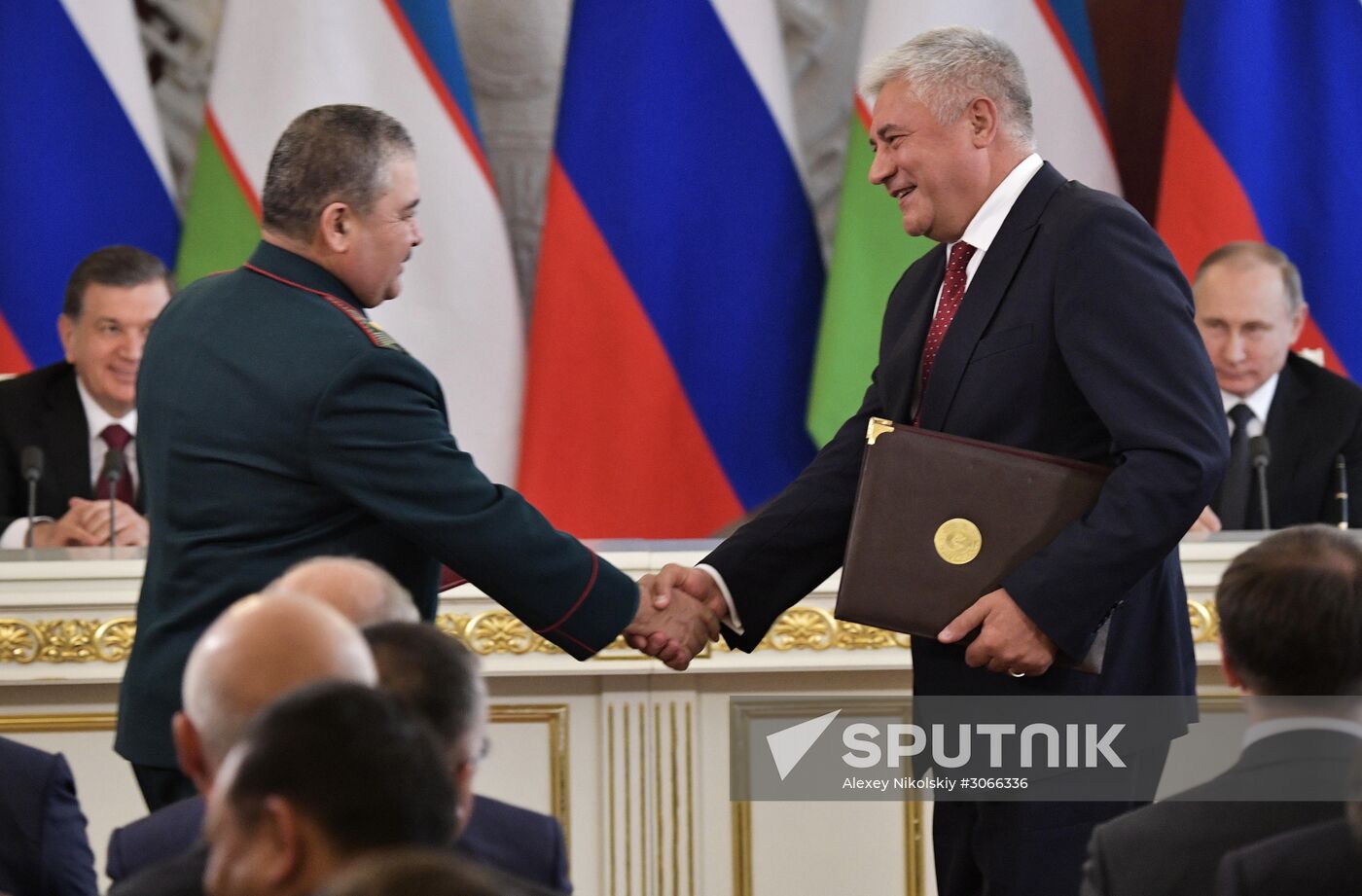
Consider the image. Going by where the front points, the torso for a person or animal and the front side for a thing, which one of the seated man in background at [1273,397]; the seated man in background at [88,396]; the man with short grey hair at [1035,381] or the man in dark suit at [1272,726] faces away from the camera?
the man in dark suit

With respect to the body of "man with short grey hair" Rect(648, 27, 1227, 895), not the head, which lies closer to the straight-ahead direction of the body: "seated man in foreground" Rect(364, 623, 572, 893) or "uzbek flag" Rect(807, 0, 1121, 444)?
the seated man in foreground

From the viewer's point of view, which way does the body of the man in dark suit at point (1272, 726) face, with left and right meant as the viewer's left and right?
facing away from the viewer

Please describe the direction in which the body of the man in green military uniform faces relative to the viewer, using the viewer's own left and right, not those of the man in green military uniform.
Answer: facing away from the viewer and to the right of the viewer

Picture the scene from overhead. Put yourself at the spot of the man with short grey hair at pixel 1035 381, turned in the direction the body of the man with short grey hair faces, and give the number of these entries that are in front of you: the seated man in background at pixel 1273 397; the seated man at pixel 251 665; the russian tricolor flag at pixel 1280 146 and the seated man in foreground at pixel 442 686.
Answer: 2

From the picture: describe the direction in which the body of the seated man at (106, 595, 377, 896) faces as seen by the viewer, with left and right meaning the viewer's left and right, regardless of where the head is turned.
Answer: facing away from the viewer

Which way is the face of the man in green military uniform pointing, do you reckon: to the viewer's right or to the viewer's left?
to the viewer's right

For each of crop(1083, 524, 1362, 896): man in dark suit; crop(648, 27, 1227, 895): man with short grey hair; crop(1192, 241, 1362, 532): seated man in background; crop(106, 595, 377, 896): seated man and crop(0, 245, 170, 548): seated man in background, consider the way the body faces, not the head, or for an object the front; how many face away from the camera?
2

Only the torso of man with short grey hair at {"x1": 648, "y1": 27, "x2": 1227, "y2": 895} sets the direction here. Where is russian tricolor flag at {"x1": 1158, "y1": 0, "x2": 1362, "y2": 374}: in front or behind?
behind

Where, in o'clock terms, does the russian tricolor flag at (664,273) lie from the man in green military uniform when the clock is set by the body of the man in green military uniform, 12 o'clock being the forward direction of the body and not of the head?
The russian tricolor flag is roughly at 11 o'clock from the man in green military uniform.

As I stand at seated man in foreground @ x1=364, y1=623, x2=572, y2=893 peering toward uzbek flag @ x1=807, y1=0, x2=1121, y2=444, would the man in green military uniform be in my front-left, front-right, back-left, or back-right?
front-left

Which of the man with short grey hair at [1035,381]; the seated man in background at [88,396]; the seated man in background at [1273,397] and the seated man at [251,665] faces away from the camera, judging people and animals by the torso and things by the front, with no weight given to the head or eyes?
the seated man at [251,665]

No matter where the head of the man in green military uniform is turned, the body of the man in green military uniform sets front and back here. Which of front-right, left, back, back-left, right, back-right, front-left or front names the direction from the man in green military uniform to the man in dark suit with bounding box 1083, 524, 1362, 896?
right

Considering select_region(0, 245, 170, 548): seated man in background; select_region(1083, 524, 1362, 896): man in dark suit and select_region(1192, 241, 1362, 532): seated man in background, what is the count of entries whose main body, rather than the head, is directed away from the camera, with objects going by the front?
1
